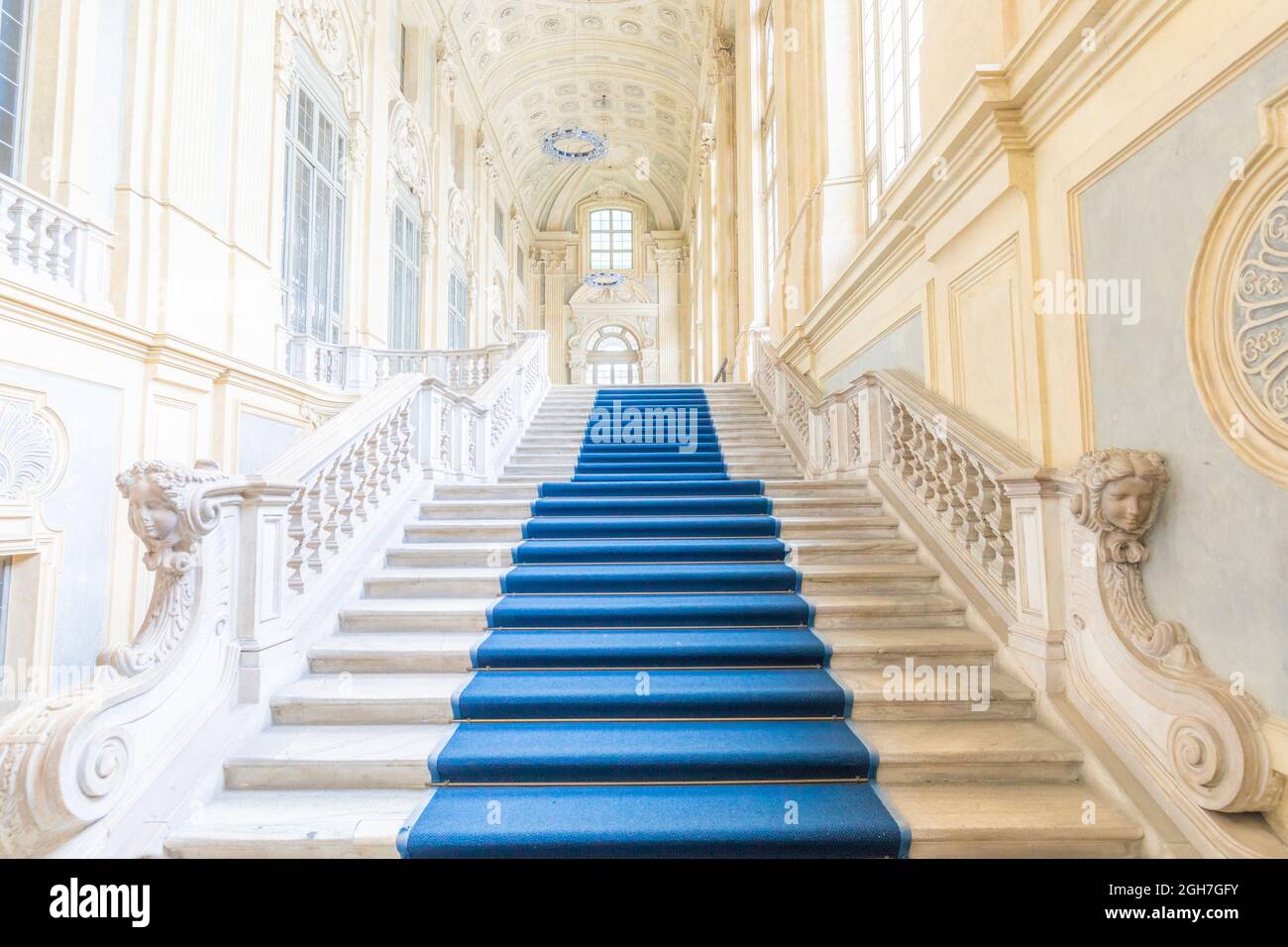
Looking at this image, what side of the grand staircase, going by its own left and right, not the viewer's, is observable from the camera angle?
front

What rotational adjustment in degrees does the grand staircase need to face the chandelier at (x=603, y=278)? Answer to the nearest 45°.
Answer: approximately 180°

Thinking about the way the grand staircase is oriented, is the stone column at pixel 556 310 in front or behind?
behind

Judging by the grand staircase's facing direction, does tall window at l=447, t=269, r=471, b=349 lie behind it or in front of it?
behind

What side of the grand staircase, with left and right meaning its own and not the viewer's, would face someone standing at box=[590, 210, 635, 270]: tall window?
back

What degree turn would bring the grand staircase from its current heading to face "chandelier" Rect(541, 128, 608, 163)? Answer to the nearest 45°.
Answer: approximately 180°
